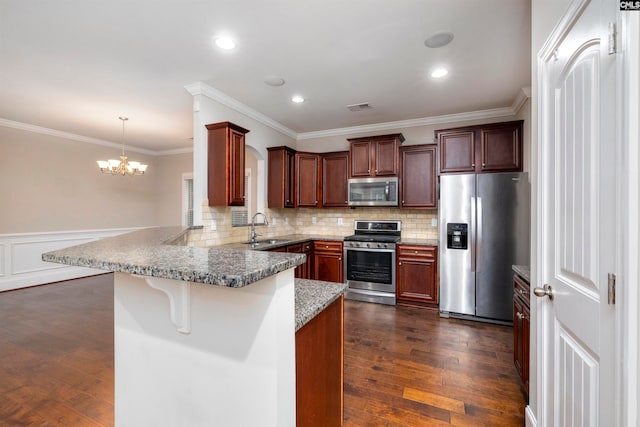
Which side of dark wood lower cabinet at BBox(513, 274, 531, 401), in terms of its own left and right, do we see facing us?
left

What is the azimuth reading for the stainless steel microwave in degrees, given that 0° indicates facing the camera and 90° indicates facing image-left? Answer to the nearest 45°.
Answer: approximately 0°

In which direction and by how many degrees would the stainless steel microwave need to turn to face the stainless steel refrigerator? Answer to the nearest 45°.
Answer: approximately 45° to its left

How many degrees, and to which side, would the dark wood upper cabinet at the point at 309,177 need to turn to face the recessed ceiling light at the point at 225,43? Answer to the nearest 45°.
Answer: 0° — it already faces it

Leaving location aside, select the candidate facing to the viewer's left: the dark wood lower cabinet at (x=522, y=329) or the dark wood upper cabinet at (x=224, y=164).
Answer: the dark wood lower cabinet

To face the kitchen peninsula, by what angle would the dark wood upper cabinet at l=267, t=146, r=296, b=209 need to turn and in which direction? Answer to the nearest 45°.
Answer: approximately 45° to its right

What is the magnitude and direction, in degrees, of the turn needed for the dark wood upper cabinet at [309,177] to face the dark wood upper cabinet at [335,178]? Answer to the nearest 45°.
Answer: approximately 90° to its left

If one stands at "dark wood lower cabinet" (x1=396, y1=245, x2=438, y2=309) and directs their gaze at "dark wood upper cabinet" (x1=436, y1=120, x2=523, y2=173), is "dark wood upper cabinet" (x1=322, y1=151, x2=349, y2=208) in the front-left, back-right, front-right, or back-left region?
back-left

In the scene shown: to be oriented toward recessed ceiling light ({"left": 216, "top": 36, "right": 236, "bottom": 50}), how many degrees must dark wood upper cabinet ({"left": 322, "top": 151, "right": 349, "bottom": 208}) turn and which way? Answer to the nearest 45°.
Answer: approximately 45° to its right

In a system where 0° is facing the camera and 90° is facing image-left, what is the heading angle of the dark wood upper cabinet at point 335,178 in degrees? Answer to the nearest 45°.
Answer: approximately 0°

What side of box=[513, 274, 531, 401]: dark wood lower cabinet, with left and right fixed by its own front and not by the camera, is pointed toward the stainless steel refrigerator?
right
